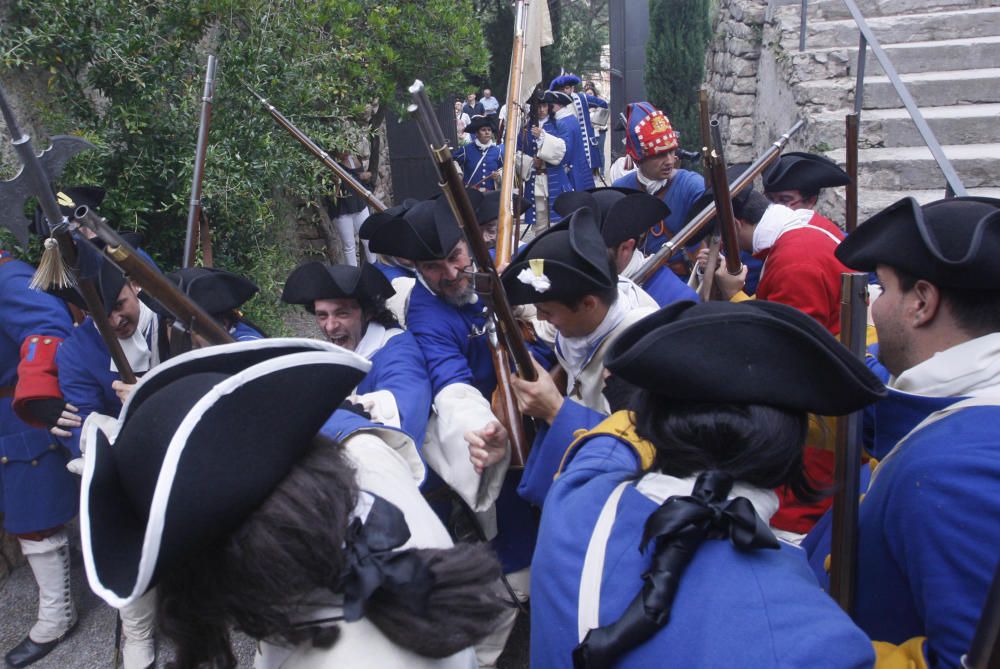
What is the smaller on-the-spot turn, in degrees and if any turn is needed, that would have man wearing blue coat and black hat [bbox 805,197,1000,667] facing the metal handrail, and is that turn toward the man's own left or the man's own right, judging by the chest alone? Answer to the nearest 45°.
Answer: approximately 90° to the man's own right

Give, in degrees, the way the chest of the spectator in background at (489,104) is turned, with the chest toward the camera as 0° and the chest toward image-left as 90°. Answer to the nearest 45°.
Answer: approximately 0°

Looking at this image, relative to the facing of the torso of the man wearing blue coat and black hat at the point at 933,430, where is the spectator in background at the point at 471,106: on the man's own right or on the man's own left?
on the man's own right

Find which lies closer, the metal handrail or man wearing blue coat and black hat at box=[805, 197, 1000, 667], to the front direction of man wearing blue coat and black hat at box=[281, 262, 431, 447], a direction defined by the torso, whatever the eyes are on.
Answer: the man wearing blue coat and black hat

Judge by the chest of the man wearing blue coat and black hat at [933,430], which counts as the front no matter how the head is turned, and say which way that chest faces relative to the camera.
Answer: to the viewer's left

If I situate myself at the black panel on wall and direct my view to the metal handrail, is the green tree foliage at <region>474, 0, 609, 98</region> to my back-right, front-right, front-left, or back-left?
back-left
